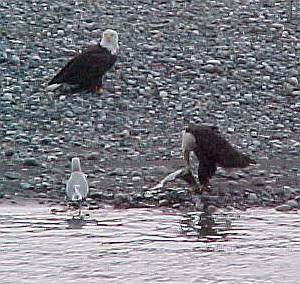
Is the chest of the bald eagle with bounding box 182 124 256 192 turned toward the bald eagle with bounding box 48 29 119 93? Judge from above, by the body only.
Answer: no

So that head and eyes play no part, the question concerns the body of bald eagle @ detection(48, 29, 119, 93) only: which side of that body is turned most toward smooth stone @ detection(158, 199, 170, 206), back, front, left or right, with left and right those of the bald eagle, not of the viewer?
right

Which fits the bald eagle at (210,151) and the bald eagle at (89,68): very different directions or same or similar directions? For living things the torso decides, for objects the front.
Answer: very different directions

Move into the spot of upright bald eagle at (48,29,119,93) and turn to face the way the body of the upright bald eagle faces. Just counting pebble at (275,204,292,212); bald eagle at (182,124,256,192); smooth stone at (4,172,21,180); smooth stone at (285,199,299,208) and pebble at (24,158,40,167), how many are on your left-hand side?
0

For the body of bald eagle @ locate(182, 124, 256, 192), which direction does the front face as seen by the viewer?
to the viewer's left

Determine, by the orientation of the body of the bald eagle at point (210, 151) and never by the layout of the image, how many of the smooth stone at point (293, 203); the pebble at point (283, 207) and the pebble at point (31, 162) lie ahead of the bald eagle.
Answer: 1

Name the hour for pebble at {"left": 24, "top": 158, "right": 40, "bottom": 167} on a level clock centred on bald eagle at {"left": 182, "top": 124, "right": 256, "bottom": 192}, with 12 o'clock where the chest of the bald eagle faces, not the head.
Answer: The pebble is roughly at 12 o'clock from the bald eagle.

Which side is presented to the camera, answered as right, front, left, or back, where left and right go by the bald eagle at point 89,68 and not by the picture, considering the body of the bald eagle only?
right

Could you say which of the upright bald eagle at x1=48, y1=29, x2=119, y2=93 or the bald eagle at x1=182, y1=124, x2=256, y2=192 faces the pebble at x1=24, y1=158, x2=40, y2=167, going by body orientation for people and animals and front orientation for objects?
the bald eagle

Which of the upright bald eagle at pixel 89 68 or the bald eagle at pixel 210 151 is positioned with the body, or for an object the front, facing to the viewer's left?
the bald eagle

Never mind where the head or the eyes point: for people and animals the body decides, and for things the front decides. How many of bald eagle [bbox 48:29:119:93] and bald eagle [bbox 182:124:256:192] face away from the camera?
0
